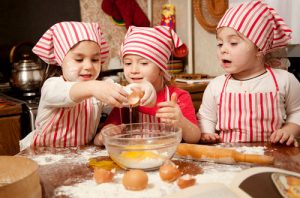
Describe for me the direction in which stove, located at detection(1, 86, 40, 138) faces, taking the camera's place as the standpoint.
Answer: facing the viewer and to the right of the viewer

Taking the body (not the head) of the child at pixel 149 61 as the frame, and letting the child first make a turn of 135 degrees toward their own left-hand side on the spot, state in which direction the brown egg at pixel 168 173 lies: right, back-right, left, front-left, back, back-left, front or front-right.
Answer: right

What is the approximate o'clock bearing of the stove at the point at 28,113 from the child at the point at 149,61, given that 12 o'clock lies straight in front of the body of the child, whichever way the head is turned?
The stove is roughly at 3 o'clock from the child.

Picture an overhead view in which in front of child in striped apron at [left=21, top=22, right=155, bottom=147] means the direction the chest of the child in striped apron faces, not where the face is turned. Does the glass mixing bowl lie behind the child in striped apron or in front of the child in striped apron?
in front

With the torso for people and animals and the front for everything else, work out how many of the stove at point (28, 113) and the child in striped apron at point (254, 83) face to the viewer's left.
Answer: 0

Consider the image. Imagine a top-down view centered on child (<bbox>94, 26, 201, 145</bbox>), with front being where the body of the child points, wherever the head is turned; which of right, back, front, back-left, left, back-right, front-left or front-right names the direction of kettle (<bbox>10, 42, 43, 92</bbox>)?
right

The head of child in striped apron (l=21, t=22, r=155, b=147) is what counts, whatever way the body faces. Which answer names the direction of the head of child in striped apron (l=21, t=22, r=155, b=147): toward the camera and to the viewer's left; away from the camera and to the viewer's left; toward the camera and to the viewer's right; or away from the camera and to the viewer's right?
toward the camera and to the viewer's right

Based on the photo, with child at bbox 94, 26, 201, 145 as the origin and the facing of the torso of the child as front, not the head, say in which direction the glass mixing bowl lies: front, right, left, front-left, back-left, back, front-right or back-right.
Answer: front-left

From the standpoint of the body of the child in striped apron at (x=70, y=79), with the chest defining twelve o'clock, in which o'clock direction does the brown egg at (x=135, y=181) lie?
The brown egg is roughly at 1 o'clock from the child in striped apron.

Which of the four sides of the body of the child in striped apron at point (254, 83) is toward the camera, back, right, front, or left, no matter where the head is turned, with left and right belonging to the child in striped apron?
front

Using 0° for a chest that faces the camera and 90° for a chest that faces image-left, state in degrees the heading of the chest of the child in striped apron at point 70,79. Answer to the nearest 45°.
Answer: approximately 315°

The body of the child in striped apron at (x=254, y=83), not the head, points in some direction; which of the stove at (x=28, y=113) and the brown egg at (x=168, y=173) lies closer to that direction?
the brown egg

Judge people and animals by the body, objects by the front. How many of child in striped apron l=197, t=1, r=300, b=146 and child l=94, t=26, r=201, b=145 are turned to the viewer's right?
0

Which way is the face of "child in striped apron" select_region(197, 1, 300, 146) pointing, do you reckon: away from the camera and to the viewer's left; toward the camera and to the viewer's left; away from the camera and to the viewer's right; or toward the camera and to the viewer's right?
toward the camera and to the viewer's left
